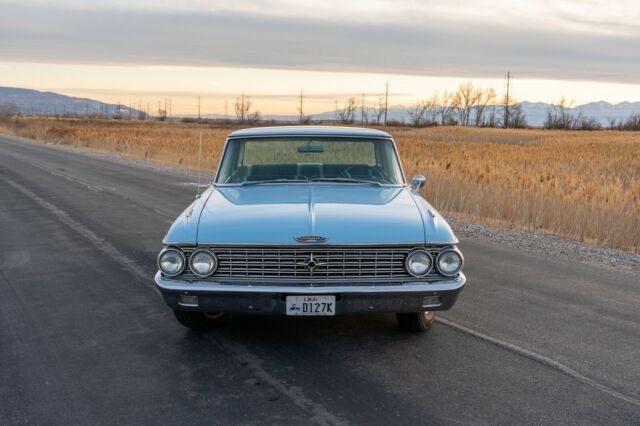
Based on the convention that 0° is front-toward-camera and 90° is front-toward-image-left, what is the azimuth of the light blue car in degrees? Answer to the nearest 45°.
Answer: approximately 0°
